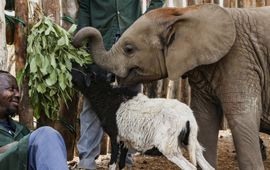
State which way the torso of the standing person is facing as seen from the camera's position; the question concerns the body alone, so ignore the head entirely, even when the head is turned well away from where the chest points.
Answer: toward the camera

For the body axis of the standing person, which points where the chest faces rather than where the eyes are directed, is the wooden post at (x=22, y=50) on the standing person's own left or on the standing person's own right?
on the standing person's own right

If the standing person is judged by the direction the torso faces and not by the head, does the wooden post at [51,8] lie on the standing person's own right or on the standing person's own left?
on the standing person's own right

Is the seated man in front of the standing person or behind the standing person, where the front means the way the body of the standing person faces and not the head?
in front

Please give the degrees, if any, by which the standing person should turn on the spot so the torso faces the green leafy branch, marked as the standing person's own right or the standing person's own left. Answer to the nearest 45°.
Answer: approximately 45° to the standing person's own right

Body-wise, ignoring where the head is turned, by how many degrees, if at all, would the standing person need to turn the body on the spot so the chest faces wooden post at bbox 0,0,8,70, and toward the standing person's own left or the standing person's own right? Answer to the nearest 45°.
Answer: approximately 45° to the standing person's own right
